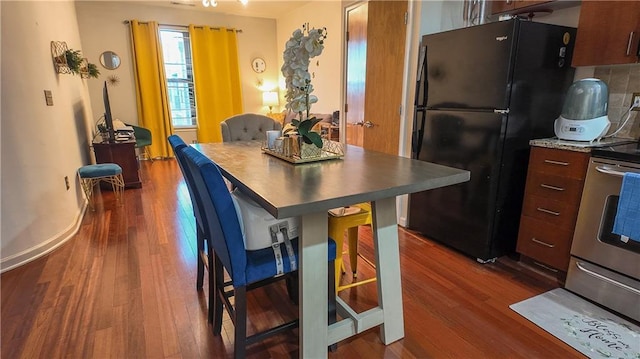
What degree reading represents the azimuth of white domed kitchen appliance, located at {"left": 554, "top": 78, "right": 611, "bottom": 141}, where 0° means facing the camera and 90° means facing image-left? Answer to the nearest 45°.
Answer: approximately 45°

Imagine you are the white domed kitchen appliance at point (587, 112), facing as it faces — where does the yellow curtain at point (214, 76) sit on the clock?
The yellow curtain is roughly at 2 o'clock from the white domed kitchen appliance.

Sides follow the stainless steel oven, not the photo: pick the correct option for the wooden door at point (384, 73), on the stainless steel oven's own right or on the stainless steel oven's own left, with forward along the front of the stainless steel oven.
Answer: on the stainless steel oven's own right

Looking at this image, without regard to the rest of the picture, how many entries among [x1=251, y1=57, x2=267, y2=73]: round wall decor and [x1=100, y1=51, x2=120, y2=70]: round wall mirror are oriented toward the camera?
2

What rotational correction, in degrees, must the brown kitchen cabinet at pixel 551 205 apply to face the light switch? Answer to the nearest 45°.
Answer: approximately 45° to its right

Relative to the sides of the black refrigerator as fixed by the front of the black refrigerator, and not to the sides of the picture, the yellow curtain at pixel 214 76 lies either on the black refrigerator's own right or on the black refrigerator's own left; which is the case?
on the black refrigerator's own right

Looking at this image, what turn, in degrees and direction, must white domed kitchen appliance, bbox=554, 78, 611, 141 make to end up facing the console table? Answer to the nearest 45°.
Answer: approximately 45° to its right

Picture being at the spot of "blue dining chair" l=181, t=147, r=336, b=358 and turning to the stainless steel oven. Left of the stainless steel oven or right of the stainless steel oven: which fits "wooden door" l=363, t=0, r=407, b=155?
left

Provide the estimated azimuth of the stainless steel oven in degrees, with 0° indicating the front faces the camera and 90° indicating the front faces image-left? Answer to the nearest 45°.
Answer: approximately 45°

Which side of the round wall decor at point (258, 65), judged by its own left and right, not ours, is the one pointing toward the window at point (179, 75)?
right

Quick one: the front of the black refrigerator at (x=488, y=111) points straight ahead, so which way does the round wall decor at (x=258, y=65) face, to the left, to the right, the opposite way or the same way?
to the left

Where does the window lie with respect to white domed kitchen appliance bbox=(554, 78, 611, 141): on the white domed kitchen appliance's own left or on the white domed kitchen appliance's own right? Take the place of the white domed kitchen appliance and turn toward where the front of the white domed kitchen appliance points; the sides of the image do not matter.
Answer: on the white domed kitchen appliance's own right

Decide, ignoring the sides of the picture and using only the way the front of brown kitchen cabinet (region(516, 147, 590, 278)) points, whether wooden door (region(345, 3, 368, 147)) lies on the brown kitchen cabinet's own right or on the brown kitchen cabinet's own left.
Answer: on the brown kitchen cabinet's own right
